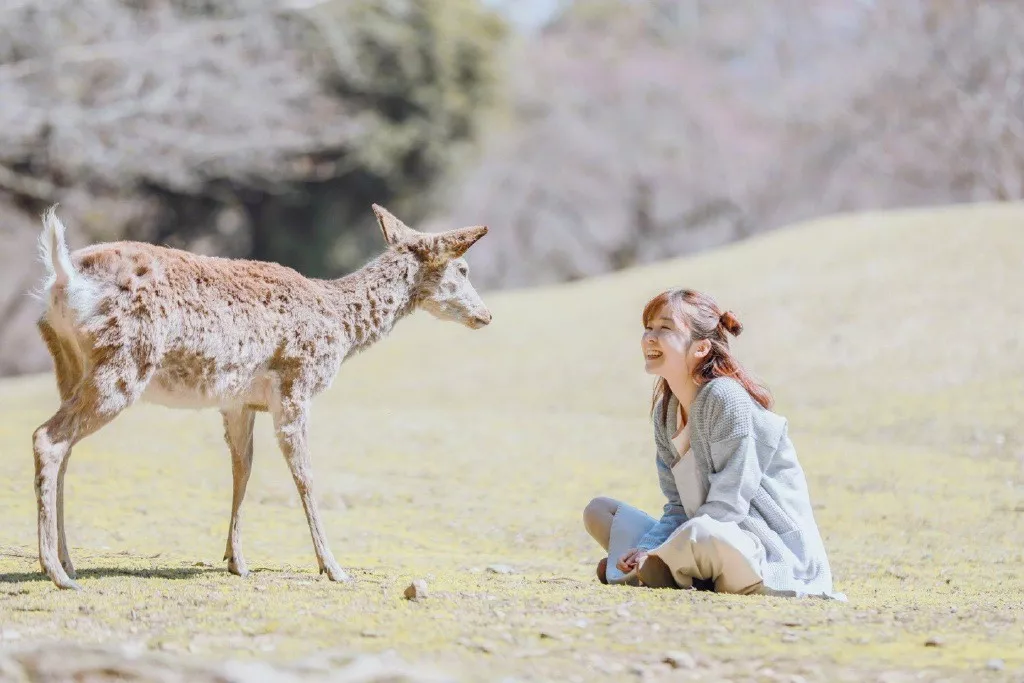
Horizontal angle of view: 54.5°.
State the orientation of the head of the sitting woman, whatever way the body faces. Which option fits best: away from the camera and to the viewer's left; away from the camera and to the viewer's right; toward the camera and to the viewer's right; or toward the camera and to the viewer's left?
toward the camera and to the viewer's left

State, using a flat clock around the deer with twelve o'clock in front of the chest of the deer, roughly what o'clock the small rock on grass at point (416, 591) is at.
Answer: The small rock on grass is roughly at 1 o'clock from the deer.

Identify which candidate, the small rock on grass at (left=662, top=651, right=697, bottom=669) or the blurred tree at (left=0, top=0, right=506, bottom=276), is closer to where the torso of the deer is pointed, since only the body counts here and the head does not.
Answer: the small rock on grass

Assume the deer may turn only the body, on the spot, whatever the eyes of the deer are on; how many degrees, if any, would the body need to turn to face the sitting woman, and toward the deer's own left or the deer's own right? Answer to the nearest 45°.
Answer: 0° — it already faces them

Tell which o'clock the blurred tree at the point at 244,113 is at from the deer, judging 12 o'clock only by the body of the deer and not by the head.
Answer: The blurred tree is roughly at 9 o'clock from the deer.

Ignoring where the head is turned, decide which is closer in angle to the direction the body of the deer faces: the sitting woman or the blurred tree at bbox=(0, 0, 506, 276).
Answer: the sitting woman

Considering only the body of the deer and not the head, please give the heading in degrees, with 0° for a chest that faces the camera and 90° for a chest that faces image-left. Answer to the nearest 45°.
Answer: approximately 270°

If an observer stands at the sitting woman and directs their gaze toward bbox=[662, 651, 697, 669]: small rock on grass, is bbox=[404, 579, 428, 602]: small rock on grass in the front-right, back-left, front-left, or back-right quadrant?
front-right
